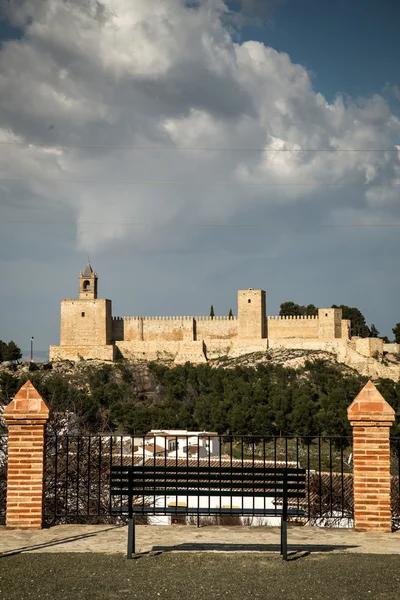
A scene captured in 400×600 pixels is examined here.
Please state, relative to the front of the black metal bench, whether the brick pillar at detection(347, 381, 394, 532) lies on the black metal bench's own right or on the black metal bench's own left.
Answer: on the black metal bench's own right

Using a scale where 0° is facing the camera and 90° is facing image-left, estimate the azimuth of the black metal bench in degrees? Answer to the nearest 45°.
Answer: approximately 180°

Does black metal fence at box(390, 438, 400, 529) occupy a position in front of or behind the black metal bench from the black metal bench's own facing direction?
in front

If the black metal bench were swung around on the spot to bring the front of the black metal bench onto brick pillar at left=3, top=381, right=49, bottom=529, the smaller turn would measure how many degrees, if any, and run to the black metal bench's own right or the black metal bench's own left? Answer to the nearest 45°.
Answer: approximately 45° to the black metal bench's own left

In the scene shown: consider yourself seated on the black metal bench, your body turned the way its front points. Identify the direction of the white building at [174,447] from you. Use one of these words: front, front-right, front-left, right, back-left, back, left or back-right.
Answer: front
